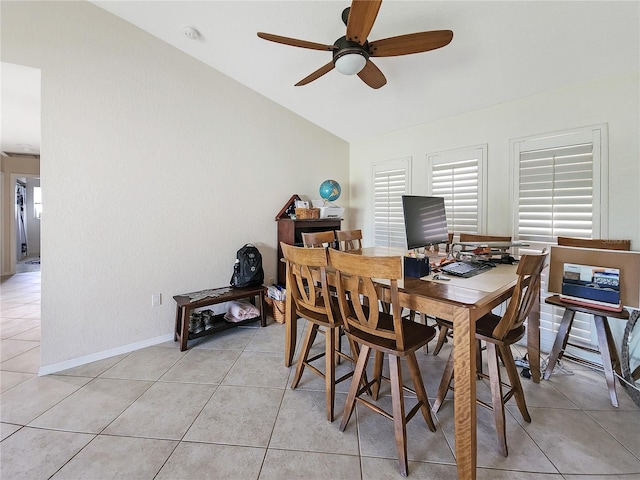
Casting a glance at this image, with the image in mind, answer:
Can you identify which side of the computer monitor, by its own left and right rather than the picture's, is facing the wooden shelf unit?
back

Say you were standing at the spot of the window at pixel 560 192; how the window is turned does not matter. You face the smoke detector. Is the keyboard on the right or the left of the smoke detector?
left

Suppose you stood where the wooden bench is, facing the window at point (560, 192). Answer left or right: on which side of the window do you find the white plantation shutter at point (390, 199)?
left

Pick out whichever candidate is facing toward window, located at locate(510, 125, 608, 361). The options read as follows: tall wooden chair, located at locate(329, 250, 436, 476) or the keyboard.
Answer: the tall wooden chair

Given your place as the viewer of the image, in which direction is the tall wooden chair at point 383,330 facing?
facing away from the viewer and to the right of the viewer

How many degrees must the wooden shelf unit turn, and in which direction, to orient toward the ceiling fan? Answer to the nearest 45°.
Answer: approximately 45° to its right

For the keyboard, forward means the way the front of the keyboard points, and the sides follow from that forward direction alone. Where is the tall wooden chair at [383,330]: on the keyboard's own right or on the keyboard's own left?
on the keyboard's own right

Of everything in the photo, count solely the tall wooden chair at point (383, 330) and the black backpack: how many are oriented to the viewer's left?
0

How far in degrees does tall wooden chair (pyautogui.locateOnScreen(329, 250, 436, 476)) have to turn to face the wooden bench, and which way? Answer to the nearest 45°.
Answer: approximately 90° to its left

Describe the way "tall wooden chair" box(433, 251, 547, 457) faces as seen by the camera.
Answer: facing away from the viewer and to the left of the viewer

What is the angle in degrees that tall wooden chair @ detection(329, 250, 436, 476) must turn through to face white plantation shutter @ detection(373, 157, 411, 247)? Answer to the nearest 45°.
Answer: approximately 45° to its left
